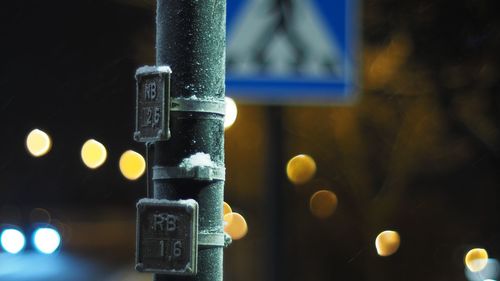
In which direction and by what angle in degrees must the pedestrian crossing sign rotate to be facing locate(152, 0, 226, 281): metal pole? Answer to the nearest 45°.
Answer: approximately 45° to its right

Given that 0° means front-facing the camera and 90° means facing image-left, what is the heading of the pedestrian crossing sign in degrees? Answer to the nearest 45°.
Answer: approximately 0°
